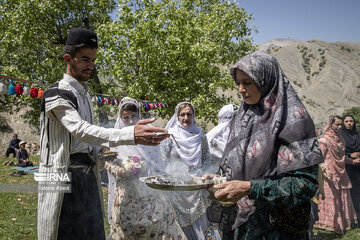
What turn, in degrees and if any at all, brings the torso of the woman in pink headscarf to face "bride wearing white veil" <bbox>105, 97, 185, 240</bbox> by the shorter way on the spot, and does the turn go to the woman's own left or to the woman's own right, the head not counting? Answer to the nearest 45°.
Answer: approximately 90° to the woman's own right

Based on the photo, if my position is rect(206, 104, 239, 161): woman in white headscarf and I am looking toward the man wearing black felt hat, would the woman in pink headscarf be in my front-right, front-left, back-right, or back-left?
back-left

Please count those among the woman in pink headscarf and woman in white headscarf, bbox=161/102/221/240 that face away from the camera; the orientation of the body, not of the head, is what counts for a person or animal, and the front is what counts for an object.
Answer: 0

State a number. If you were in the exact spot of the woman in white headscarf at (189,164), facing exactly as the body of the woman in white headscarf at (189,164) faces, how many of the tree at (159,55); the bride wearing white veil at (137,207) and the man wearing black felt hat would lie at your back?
1

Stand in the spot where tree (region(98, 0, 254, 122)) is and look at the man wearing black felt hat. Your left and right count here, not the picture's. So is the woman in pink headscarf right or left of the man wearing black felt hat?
left

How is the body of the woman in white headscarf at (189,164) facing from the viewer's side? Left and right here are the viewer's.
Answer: facing the viewer

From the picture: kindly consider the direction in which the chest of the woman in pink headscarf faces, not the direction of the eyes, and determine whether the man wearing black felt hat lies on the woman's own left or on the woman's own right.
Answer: on the woman's own right

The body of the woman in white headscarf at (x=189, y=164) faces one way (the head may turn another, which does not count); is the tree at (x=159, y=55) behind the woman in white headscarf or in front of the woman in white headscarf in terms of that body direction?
behind
